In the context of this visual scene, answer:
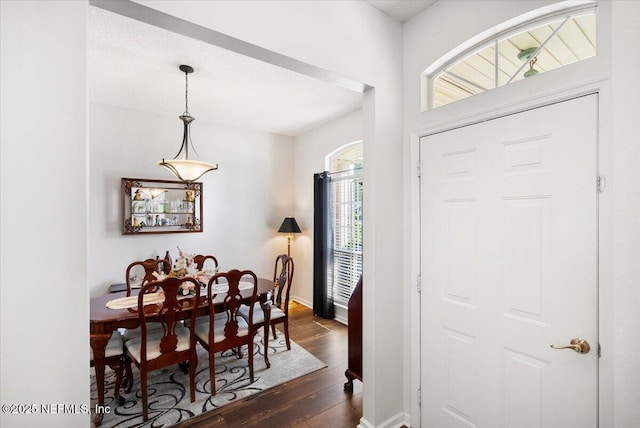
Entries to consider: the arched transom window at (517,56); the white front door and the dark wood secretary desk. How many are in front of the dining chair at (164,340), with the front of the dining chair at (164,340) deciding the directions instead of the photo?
0

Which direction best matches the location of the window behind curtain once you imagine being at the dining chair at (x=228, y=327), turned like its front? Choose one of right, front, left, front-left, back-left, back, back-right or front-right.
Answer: right

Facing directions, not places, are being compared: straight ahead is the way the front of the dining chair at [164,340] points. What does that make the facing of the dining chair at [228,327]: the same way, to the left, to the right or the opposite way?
the same way

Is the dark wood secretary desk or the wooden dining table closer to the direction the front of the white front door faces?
the wooden dining table

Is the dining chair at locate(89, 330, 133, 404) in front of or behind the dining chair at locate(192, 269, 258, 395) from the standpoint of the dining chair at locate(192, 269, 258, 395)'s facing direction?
in front

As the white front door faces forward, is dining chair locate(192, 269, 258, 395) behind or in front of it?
in front

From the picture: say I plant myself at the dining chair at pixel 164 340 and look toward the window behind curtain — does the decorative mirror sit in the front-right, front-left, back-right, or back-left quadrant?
front-left

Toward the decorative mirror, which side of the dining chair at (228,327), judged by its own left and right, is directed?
front

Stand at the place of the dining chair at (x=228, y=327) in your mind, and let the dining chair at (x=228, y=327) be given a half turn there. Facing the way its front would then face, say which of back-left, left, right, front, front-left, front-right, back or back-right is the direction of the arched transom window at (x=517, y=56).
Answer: front

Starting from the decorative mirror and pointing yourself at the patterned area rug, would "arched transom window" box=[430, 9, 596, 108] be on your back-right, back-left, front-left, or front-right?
front-left

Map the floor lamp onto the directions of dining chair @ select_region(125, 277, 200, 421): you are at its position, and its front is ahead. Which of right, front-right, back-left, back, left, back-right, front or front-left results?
right

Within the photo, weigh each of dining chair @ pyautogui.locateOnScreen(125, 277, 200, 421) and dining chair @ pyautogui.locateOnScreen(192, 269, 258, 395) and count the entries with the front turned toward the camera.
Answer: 0

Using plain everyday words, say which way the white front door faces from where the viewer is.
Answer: facing the viewer and to the left of the viewer

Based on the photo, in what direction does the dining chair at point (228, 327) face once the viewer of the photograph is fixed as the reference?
facing away from the viewer and to the left of the viewer

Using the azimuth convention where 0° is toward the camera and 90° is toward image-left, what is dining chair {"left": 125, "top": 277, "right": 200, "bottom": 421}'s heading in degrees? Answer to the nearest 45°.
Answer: approximately 135°

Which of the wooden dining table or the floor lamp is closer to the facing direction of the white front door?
the wooden dining table

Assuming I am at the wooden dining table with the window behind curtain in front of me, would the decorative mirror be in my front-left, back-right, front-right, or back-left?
front-left

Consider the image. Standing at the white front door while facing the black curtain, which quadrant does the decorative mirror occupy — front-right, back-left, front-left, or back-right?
front-left

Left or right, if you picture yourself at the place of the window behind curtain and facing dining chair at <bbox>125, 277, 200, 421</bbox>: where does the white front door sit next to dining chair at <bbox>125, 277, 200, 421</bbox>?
left
